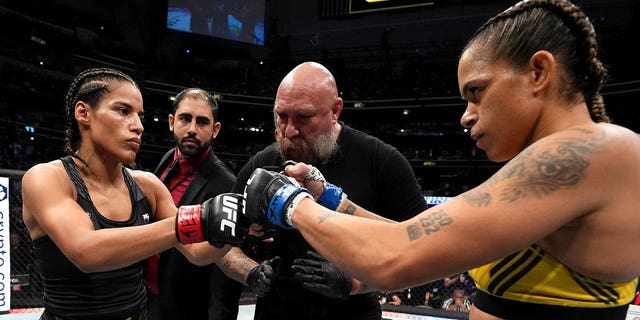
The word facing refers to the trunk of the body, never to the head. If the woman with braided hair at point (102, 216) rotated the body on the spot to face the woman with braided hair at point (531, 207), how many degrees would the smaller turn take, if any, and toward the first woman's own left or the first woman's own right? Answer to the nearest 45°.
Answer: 0° — they already face them

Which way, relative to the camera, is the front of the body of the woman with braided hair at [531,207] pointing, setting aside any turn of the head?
to the viewer's left

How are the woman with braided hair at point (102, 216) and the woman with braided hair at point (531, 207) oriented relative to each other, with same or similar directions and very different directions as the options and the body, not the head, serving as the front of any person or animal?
very different directions

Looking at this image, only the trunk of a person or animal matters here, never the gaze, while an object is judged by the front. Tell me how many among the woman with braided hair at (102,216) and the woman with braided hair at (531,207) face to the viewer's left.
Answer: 1

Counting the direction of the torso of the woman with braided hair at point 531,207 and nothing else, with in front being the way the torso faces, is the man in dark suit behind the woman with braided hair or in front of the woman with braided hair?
in front

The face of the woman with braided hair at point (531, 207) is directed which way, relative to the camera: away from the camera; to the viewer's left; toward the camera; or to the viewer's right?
to the viewer's left

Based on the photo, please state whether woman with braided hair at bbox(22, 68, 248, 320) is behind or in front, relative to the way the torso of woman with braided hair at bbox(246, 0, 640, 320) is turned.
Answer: in front
